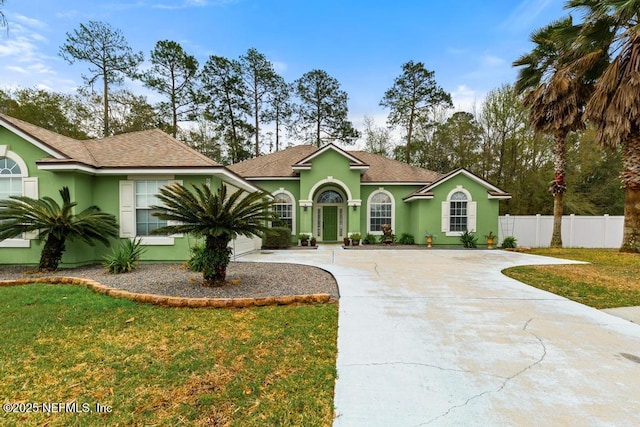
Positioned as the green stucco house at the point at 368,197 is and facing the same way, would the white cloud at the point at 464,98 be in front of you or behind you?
behind

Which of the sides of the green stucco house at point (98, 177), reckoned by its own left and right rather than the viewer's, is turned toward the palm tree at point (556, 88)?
left

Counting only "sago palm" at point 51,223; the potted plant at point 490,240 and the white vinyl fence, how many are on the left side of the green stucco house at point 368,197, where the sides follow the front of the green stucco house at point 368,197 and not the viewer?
2

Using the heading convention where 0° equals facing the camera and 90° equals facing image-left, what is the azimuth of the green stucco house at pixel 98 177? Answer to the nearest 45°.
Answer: approximately 0°

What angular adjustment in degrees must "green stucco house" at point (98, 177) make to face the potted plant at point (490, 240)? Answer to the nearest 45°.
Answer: approximately 90° to its left

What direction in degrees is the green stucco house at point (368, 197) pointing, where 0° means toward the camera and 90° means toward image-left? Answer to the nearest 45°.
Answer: approximately 0°

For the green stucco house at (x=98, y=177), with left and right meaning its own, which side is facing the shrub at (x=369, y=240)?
left
